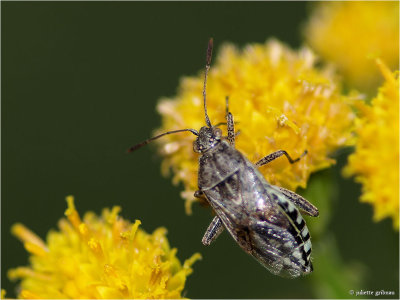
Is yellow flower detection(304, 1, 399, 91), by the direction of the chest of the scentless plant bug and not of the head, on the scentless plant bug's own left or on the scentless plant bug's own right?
on the scentless plant bug's own right

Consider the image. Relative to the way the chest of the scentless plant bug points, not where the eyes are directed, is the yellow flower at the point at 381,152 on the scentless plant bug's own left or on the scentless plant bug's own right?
on the scentless plant bug's own right

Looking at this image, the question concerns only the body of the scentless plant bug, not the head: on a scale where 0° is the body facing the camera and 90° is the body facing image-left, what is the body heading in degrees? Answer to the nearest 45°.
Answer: approximately 135°

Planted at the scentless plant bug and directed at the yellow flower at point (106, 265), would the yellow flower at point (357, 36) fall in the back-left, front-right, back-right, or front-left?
back-right

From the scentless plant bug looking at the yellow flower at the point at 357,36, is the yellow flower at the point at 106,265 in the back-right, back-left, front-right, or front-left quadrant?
back-left
